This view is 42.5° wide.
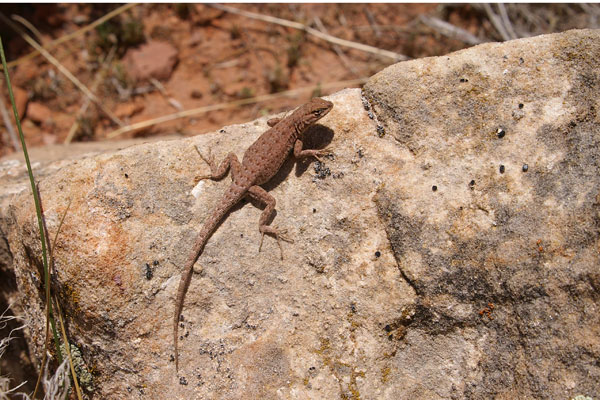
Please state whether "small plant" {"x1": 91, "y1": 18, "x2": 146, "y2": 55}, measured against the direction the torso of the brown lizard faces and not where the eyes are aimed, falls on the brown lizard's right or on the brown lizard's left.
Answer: on the brown lizard's left

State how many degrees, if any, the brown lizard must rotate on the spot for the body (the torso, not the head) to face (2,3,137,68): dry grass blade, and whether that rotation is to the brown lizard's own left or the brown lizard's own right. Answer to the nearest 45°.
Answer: approximately 90° to the brown lizard's own left

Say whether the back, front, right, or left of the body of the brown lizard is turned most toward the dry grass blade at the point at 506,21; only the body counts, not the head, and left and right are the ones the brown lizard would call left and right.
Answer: front

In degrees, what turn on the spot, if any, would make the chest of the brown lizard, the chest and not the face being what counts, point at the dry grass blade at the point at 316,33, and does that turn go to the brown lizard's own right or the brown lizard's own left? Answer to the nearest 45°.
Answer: approximately 45° to the brown lizard's own left

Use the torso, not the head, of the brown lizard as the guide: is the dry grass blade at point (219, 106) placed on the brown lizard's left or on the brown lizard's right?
on the brown lizard's left

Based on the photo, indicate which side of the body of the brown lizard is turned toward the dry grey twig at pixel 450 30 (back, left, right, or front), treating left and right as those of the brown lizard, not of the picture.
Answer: front

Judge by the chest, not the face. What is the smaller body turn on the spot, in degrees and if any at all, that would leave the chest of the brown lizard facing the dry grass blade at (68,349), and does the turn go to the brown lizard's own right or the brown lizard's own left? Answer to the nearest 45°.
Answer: approximately 180°

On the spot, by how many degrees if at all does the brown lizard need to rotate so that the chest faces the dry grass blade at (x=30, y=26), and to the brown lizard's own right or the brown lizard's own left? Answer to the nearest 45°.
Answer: approximately 90° to the brown lizard's own left

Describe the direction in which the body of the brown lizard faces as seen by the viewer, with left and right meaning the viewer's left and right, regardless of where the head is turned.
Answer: facing away from the viewer and to the right of the viewer

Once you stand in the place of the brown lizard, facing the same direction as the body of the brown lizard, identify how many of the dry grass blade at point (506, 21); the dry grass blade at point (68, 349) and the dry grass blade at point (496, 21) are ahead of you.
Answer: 2

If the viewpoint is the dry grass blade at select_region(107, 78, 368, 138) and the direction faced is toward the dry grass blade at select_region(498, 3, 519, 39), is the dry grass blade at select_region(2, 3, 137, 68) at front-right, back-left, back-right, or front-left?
back-left

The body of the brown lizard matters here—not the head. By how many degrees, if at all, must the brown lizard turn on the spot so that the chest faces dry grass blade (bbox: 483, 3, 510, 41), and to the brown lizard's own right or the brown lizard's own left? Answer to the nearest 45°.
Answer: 0° — it already faces it

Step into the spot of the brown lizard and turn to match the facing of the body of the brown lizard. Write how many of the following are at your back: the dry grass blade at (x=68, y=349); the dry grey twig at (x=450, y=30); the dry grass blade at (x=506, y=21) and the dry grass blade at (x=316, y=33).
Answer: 1
